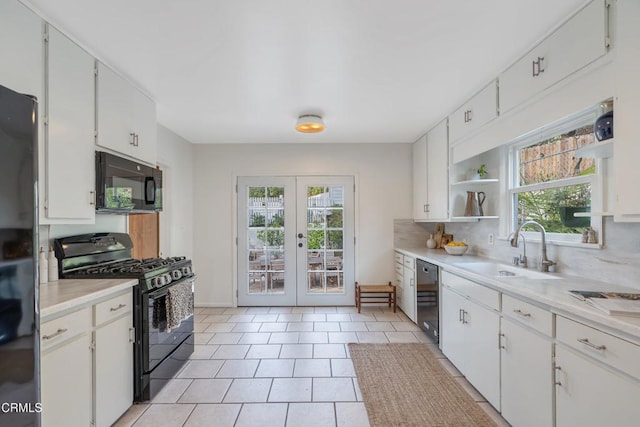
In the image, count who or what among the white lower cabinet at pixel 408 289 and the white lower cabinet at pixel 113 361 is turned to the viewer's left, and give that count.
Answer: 1

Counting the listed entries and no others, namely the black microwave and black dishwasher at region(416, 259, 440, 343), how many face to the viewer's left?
1

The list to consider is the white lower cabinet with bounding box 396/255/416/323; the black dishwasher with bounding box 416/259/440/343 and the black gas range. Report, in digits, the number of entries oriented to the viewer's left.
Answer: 2

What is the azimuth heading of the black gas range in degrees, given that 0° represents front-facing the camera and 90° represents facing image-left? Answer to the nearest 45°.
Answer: approximately 315°

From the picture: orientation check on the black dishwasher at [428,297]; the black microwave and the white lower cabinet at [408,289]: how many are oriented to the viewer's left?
2

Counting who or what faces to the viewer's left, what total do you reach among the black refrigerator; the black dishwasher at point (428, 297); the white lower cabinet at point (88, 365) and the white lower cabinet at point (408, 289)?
2

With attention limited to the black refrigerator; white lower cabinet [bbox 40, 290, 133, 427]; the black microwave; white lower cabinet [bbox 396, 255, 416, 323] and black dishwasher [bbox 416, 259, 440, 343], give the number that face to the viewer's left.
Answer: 2

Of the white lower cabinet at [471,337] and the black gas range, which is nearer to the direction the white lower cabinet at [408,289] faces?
the black gas range

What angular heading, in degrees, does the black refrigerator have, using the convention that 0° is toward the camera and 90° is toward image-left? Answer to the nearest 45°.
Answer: approximately 315°
